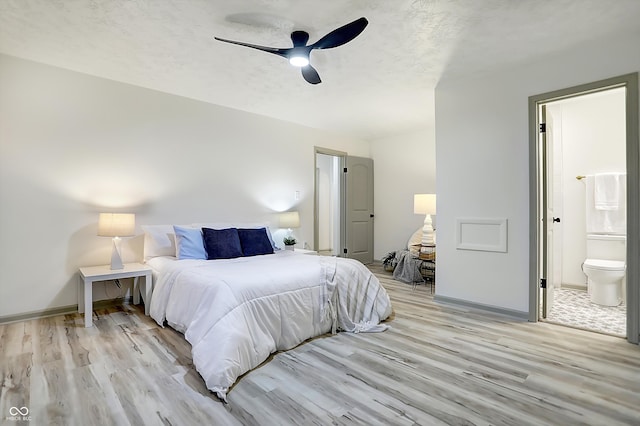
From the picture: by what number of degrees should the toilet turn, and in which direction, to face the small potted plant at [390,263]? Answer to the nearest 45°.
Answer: approximately 90° to its right

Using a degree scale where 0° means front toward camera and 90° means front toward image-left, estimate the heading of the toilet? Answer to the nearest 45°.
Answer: approximately 0°

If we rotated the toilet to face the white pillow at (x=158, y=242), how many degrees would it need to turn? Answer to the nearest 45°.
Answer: approximately 45° to its right

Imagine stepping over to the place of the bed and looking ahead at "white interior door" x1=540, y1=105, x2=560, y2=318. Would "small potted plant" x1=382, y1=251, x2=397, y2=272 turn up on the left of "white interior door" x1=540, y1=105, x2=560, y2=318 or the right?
left

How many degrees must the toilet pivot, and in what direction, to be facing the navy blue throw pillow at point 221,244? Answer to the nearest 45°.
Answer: approximately 45° to its right

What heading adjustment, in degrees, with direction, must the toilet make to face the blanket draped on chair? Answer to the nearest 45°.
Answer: approximately 90° to its right

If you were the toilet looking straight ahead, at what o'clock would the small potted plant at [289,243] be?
The small potted plant is roughly at 2 o'clock from the toilet.

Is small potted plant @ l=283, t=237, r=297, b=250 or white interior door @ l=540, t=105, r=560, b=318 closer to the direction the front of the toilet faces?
the white interior door

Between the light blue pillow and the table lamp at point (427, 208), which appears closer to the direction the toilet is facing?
the light blue pillow
